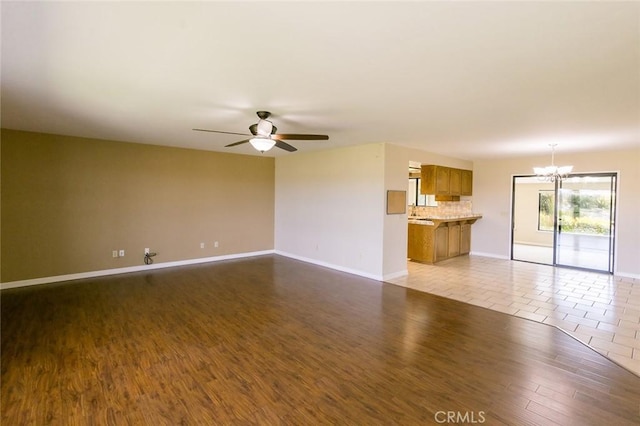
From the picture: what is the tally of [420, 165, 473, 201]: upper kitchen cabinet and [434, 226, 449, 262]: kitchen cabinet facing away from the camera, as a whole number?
0

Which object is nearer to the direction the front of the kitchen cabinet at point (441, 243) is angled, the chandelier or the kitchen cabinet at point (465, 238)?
the chandelier

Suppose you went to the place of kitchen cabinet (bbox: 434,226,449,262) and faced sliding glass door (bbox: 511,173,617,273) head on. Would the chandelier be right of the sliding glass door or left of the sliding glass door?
right

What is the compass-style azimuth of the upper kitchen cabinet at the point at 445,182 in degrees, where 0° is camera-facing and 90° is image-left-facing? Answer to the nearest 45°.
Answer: approximately 315°

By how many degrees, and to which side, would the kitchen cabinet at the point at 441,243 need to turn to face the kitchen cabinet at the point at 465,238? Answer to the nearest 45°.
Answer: approximately 90° to its left

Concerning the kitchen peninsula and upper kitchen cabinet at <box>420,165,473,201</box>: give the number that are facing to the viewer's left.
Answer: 0

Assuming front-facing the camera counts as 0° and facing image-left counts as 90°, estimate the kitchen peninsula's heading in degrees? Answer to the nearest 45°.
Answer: approximately 315°

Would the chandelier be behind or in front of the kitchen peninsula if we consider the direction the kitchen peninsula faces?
in front
